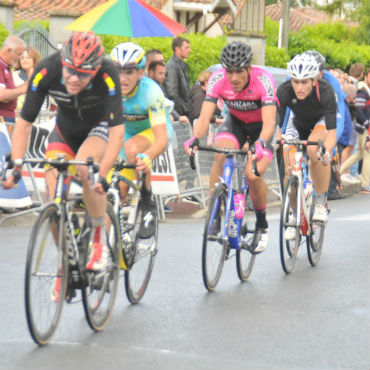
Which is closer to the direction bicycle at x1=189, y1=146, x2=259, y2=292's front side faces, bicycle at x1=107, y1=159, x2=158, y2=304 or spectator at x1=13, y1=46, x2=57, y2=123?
the bicycle

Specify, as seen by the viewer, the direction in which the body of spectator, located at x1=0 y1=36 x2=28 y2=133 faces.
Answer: to the viewer's right

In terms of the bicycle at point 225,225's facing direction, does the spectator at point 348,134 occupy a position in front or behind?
behind

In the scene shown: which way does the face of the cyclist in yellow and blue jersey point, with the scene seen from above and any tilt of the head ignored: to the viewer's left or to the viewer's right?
to the viewer's left

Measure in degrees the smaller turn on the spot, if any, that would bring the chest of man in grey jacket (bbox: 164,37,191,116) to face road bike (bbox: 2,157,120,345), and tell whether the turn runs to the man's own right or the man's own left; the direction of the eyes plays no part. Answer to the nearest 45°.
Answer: approximately 90° to the man's own right

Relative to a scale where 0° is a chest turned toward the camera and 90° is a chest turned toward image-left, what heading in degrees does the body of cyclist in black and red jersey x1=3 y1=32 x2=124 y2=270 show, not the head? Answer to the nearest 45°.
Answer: approximately 45°
